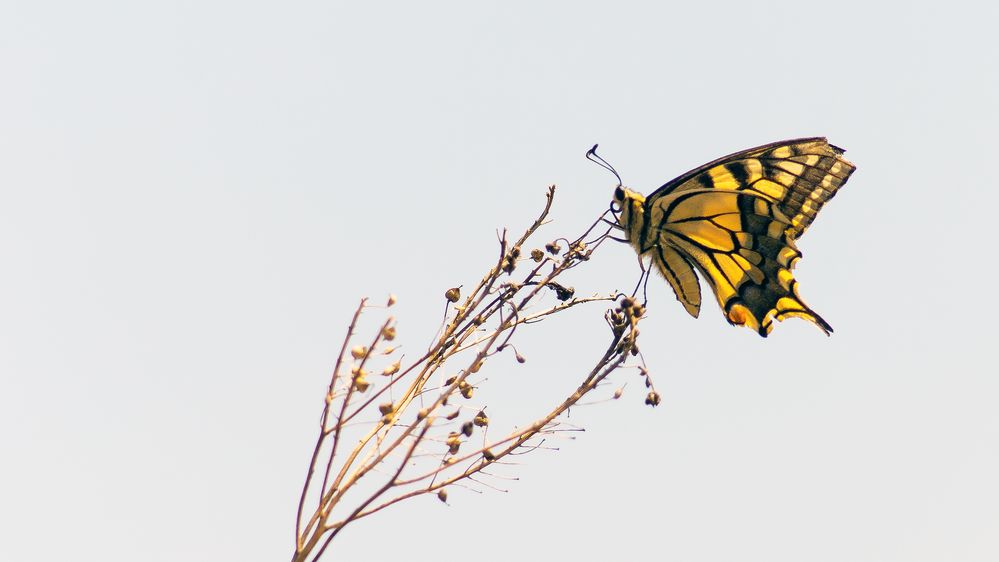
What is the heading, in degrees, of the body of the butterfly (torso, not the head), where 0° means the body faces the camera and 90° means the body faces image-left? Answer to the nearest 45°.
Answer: approximately 90°
